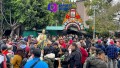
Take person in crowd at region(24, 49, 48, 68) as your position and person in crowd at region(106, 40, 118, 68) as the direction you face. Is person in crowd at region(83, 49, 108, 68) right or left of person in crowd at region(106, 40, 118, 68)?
right

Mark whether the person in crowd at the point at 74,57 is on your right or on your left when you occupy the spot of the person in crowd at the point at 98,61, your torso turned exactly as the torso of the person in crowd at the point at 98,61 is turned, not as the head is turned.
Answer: on your left

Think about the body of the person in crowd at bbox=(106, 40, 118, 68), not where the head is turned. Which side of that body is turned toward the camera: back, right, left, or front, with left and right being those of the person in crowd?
back

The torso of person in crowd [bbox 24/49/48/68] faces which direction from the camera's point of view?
away from the camera

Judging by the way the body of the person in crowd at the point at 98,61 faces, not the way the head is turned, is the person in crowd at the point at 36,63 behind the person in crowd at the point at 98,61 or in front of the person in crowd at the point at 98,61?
behind
